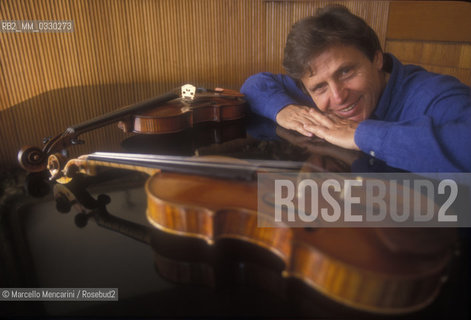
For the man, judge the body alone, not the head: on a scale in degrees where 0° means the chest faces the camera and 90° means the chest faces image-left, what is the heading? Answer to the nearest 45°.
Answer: approximately 45°
